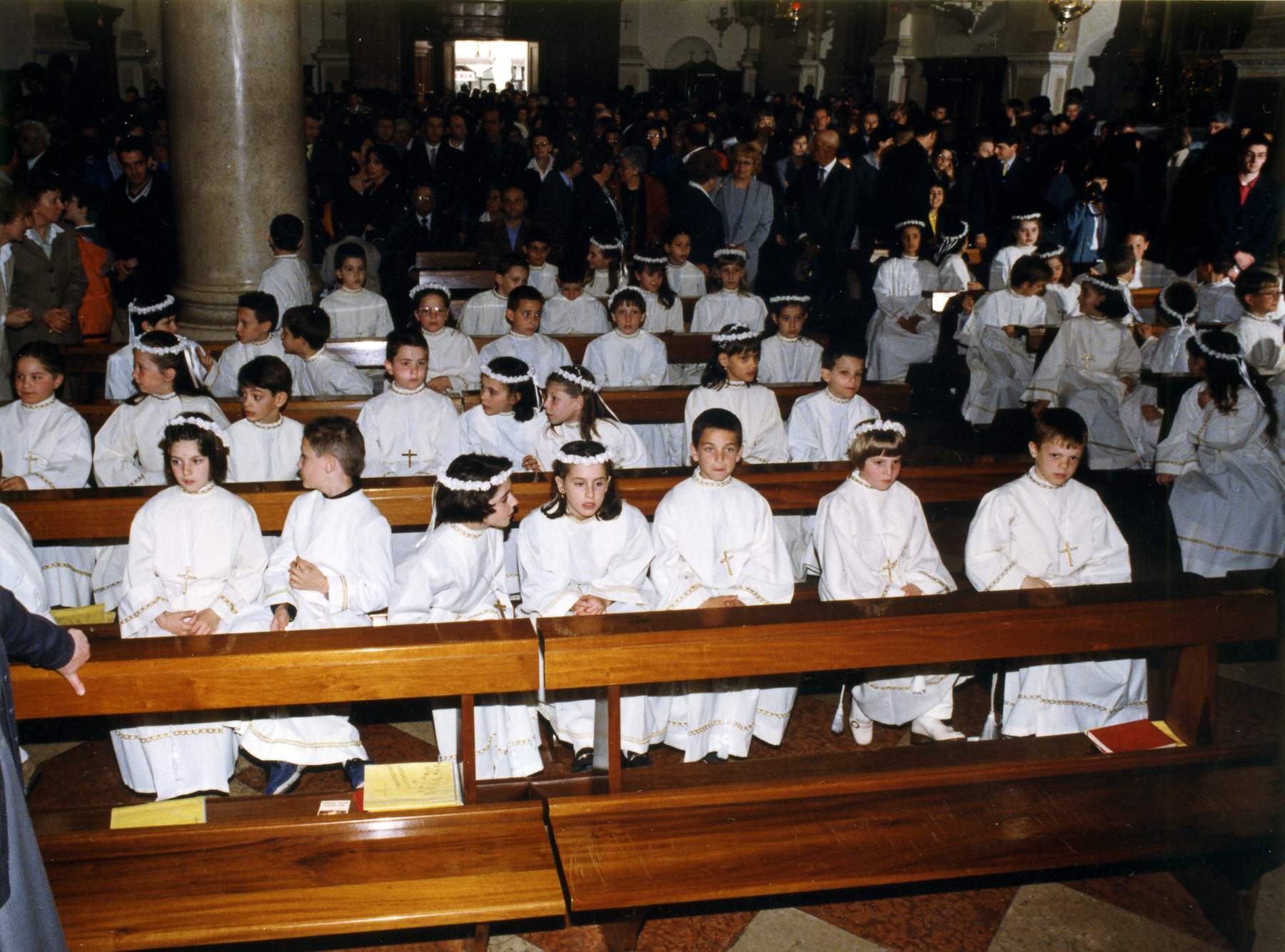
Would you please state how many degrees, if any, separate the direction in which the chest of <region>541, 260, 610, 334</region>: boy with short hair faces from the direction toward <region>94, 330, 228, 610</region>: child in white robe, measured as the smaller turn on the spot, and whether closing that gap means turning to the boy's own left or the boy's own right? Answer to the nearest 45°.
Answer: approximately 45° to the boy's own right

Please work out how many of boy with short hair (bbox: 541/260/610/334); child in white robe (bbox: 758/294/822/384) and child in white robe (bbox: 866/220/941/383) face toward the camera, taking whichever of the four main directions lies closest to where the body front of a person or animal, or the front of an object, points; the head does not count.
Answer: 3

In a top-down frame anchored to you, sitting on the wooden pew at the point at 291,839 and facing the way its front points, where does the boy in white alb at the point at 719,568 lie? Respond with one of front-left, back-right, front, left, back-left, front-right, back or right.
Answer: back-left

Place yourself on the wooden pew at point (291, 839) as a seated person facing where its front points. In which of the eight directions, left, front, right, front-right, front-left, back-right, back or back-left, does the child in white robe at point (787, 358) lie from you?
back-left

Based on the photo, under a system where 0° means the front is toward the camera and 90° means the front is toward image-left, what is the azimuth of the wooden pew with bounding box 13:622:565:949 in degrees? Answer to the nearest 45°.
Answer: approximately 0°

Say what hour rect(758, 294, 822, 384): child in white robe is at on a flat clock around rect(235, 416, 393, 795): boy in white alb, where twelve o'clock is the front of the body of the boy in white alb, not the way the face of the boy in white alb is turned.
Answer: The child in white robe is roughly at 6 o'clock from the boy in white alb.

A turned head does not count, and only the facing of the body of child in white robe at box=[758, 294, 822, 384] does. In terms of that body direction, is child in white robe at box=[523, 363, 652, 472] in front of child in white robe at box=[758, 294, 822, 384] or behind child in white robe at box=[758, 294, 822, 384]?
in front
